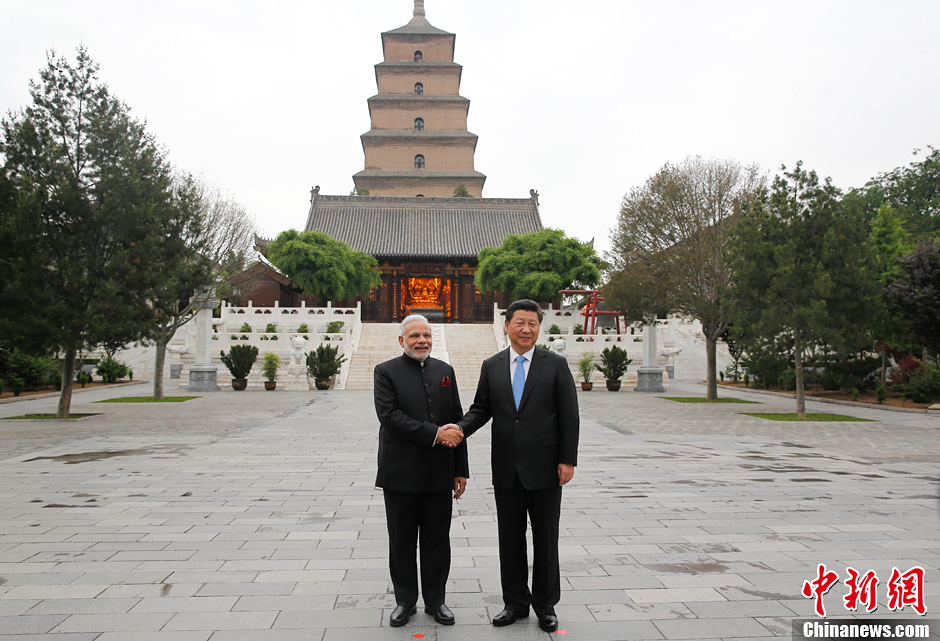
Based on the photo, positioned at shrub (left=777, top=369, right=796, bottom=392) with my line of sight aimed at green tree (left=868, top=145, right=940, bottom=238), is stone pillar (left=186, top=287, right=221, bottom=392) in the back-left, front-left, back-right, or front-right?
back-left

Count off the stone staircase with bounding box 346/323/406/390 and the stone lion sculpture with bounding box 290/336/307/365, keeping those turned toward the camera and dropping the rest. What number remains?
2

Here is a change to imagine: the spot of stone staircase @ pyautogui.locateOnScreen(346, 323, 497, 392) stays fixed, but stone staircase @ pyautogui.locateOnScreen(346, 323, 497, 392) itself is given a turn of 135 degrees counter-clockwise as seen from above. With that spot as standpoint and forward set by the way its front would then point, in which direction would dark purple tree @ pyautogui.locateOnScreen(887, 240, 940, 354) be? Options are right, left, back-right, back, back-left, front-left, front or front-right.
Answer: right

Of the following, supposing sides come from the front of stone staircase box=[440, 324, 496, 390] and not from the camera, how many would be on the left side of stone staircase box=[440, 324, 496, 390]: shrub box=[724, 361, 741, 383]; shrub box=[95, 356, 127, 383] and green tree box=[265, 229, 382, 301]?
1

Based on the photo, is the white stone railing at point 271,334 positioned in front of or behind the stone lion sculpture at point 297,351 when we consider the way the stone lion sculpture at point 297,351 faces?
behind

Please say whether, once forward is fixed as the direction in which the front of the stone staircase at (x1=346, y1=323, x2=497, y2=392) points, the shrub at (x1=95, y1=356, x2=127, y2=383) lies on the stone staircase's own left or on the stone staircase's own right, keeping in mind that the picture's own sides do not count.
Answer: on the stone staircase's own right

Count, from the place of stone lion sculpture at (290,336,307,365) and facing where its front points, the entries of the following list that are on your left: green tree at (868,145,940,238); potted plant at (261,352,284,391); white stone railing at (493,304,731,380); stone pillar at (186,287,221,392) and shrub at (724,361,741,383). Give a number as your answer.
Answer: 3

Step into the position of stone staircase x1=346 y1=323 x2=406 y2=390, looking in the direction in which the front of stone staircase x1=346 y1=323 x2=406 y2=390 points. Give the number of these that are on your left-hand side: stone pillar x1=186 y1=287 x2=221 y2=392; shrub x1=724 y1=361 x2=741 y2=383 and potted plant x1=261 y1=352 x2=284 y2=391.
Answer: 1

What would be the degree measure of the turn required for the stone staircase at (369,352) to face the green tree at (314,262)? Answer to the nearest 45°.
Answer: approximately 135° to its right

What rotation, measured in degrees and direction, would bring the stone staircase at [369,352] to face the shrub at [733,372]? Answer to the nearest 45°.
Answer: approximately 90° to its left

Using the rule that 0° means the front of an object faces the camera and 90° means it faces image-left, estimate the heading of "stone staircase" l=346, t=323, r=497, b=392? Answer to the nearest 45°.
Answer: approximately 0°

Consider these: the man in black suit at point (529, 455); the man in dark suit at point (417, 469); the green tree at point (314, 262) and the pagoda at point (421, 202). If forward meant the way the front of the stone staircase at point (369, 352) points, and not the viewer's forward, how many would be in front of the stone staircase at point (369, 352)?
2
